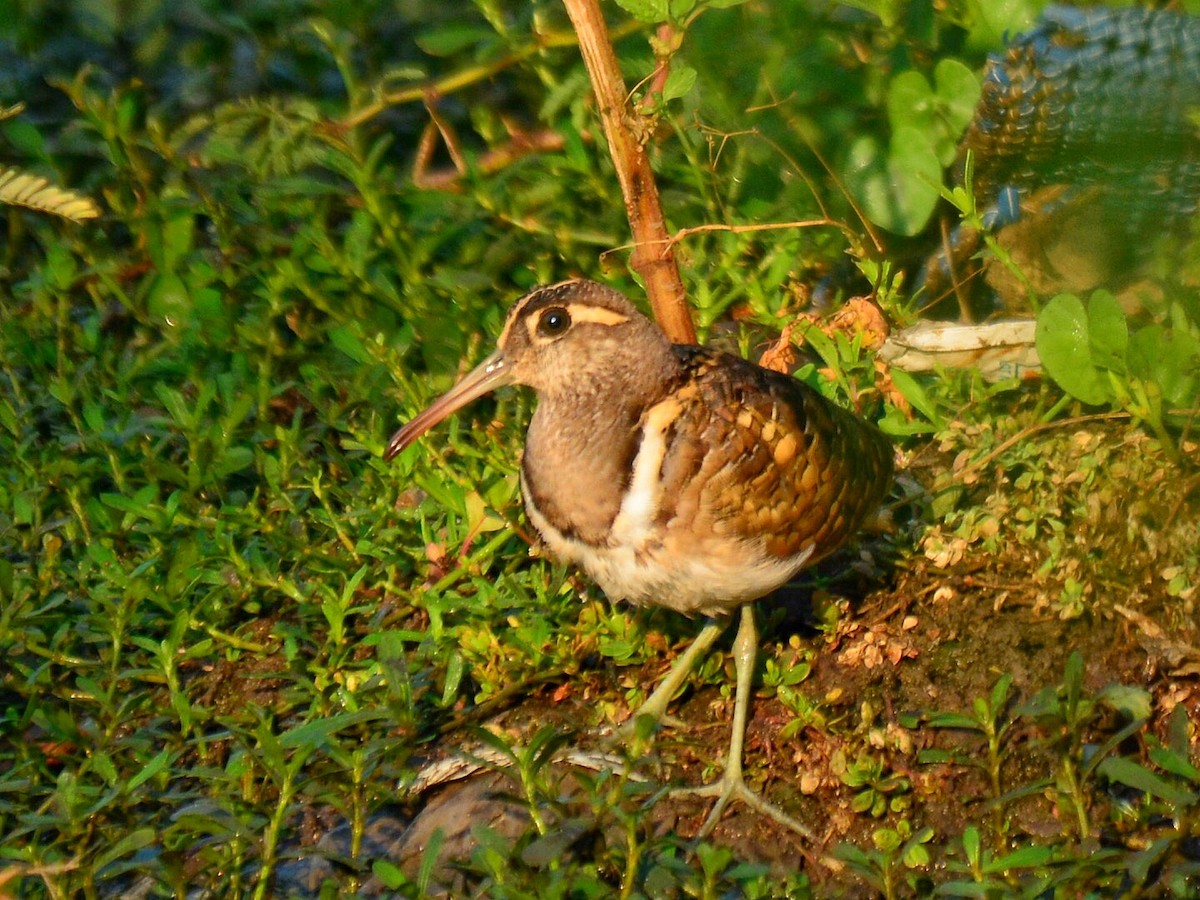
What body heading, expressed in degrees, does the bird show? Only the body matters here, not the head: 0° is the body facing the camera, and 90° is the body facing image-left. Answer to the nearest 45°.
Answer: approximately 45°

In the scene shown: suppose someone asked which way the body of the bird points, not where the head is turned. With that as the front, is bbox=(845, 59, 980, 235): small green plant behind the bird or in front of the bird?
behind

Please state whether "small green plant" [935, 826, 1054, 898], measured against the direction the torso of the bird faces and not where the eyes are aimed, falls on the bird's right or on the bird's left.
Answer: on the bird's left

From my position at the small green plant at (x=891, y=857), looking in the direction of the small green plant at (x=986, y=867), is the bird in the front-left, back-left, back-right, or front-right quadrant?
back-left

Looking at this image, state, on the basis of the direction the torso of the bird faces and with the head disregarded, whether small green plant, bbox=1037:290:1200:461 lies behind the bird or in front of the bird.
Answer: behind
